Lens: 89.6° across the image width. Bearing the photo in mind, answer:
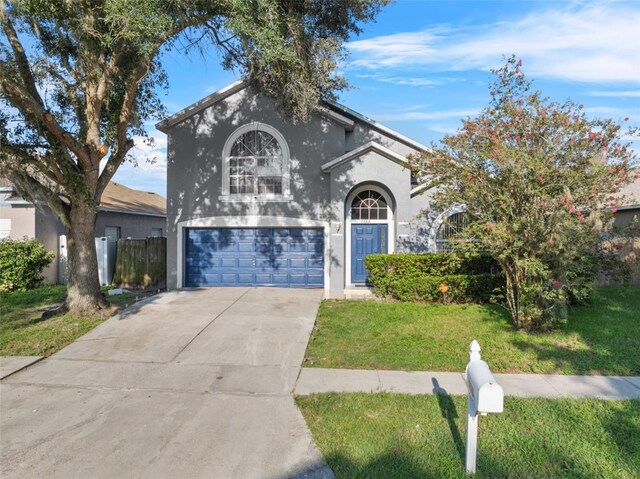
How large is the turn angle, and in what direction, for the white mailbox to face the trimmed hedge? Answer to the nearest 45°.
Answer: approximately 180°

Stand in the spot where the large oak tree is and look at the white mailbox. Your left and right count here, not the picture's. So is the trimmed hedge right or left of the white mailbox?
left

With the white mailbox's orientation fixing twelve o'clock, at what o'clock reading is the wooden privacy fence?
The wooden privacy fence is roughly at 4 o'clock from the white mailbox.

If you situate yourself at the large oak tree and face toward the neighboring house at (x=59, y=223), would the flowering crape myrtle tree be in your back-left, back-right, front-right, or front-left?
back-right

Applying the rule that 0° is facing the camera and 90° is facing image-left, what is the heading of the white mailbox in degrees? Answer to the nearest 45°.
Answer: approximately 0°

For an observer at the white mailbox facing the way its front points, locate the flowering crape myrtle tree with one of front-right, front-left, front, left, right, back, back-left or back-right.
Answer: back

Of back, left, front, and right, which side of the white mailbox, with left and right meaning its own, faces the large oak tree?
right
